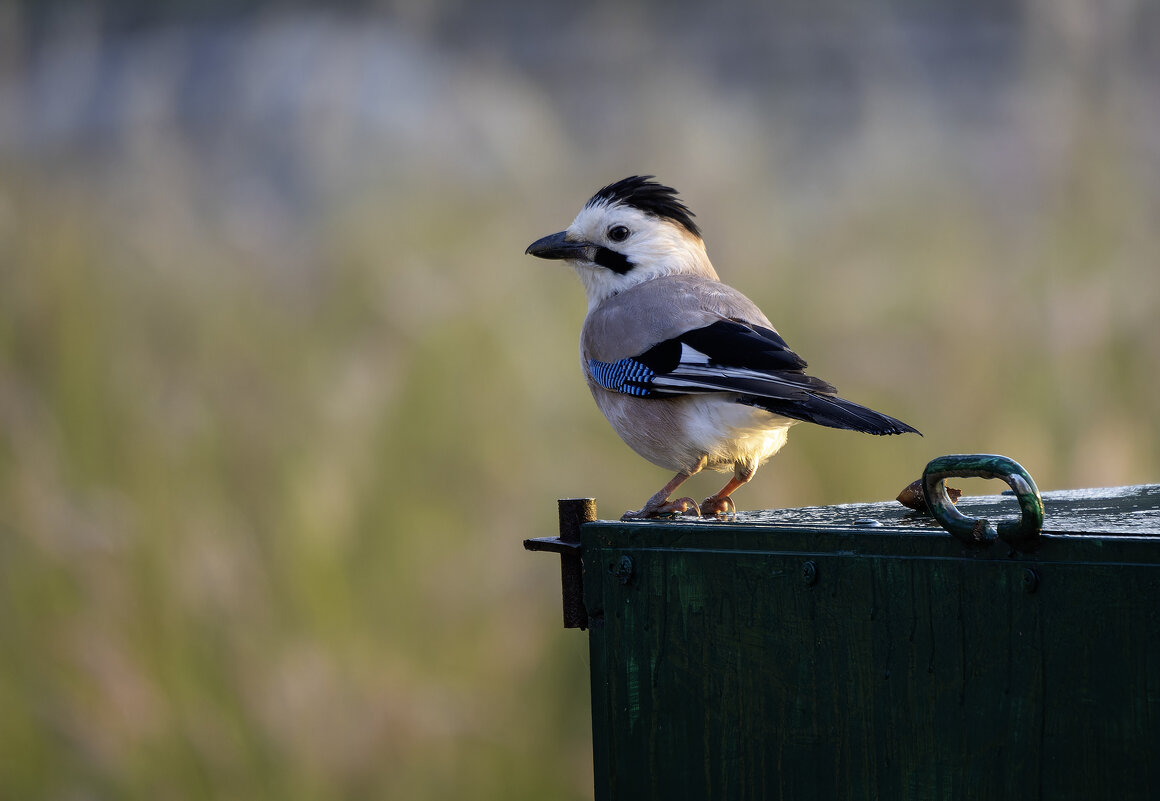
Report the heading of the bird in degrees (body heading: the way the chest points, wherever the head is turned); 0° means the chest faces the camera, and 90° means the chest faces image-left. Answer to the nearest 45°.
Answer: approximately 90°
